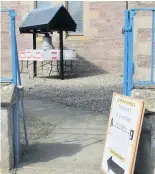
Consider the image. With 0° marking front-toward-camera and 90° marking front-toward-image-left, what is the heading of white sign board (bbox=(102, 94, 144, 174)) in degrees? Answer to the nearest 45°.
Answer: approximately 45°

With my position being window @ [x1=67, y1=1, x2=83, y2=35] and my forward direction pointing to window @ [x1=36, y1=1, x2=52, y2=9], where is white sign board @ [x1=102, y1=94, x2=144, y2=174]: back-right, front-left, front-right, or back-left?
back-left

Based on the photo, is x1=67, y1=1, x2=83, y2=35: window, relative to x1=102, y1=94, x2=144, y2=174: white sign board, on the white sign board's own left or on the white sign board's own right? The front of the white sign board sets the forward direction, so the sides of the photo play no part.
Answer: on the white sign board's own right

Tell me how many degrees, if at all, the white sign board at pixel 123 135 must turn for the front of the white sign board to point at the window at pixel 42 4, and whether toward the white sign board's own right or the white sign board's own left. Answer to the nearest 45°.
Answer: approximately 135° to the white sign board's own right
